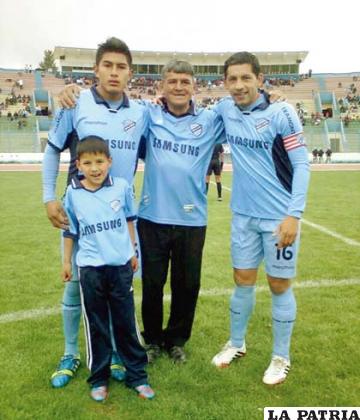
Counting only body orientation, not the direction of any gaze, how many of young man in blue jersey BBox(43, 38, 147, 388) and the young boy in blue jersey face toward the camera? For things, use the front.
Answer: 2

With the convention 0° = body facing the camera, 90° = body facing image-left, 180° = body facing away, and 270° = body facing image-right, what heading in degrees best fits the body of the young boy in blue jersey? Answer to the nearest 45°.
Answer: approximately 0°

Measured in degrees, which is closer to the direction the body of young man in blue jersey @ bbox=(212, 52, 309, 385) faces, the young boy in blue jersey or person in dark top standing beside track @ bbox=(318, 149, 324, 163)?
the young boy in blue jersey

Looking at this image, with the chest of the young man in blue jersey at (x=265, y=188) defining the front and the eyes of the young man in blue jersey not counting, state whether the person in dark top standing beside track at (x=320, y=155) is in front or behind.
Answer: behind

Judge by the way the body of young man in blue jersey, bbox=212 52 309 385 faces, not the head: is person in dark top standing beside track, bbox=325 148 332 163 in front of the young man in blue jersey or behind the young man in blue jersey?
behind

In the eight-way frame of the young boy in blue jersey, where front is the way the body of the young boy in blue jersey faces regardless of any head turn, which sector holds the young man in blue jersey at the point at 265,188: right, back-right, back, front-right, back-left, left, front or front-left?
left

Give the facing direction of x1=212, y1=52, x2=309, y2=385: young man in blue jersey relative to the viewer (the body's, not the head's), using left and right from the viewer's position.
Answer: facing the viewer and to the left of the viewer

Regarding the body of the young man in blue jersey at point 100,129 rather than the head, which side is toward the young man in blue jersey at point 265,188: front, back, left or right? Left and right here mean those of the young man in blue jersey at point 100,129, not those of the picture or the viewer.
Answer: left
